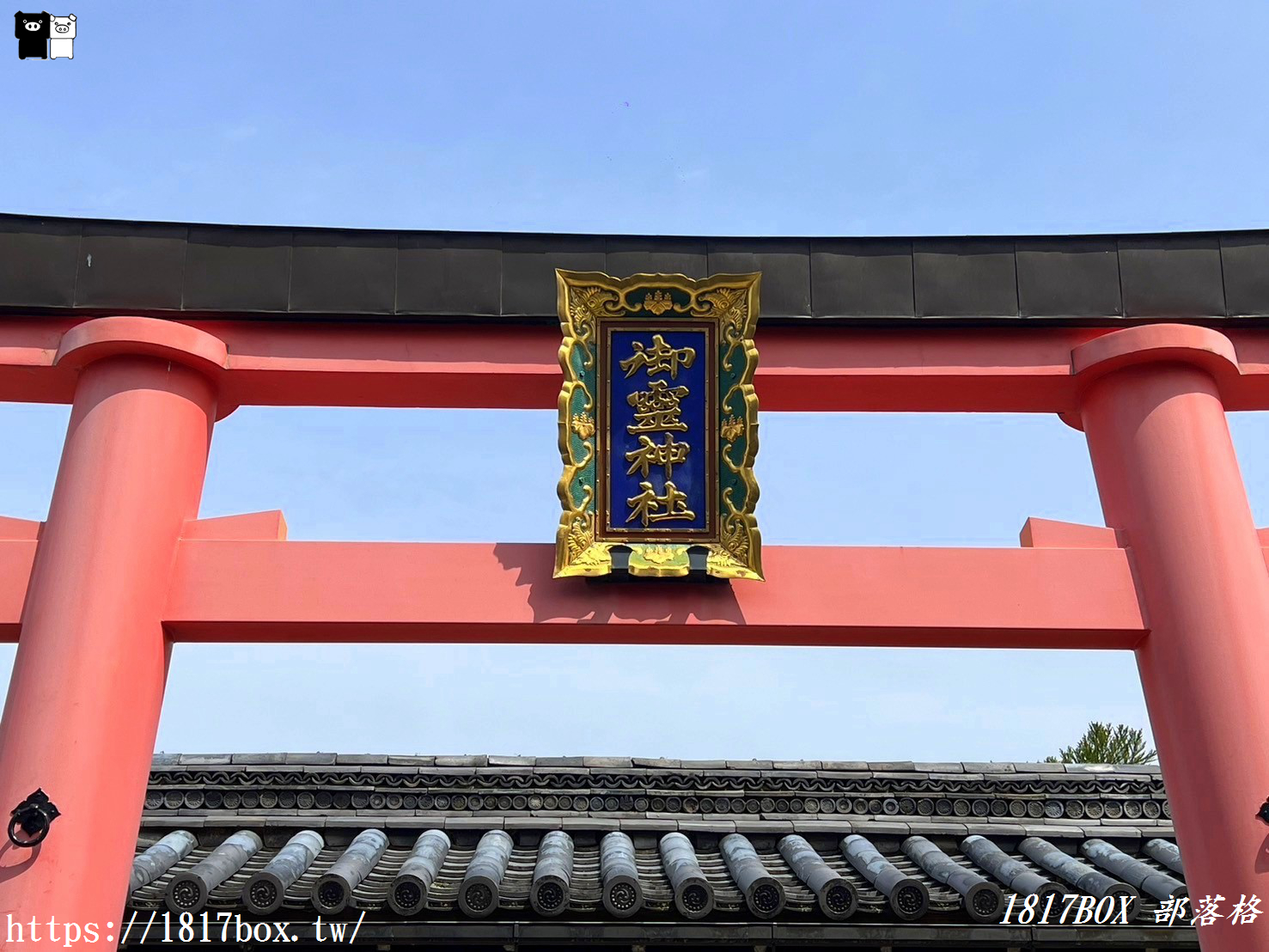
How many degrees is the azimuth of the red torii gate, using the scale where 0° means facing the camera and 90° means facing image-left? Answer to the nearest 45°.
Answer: approximately 0°

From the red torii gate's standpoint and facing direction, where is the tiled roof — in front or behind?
behind

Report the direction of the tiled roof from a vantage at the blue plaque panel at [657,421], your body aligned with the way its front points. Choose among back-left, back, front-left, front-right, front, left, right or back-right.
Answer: back
